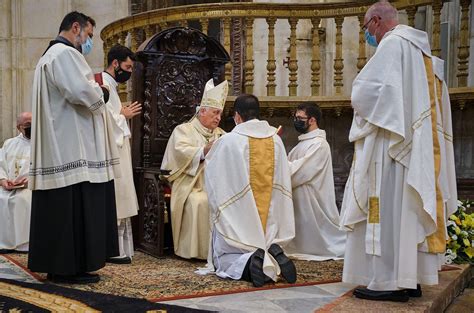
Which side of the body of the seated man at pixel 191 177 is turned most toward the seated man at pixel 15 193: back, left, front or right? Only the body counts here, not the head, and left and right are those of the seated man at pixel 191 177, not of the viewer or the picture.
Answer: back

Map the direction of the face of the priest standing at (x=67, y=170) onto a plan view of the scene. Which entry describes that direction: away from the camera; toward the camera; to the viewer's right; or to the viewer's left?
to the viewer's right

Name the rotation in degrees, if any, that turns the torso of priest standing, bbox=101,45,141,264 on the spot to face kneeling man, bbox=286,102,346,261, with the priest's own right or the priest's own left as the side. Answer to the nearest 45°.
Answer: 0° — they already face them

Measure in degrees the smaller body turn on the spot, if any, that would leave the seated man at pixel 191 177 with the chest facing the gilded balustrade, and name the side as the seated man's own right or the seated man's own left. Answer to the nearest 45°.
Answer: approximately 90° to the seated man's own left

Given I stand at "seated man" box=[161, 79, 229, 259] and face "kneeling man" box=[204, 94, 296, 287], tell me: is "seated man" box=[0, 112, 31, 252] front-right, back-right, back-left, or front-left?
back-right

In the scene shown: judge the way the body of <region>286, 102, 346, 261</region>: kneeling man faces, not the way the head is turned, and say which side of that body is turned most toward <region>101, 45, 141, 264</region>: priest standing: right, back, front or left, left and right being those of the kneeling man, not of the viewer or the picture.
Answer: front

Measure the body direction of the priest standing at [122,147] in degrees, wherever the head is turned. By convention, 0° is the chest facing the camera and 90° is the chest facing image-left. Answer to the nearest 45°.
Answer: approximately 270°

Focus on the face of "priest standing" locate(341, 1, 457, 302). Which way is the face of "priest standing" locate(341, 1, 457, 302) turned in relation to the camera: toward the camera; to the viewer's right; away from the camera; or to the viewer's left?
to the viewer's left

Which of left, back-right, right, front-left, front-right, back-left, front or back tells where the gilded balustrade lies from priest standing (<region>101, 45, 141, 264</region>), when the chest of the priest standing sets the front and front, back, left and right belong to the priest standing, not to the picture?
front-left

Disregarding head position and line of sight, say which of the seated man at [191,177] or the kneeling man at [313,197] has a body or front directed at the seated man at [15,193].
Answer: the kneeling man

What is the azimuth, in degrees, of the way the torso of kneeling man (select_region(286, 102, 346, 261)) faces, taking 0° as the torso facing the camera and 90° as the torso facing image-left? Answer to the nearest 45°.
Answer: approximately 90°

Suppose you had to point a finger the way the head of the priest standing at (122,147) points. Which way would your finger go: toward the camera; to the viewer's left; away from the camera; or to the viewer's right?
to the viewer's right

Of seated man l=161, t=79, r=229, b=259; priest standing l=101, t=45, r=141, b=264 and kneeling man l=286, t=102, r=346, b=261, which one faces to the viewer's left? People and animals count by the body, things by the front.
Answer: the kneeling man
